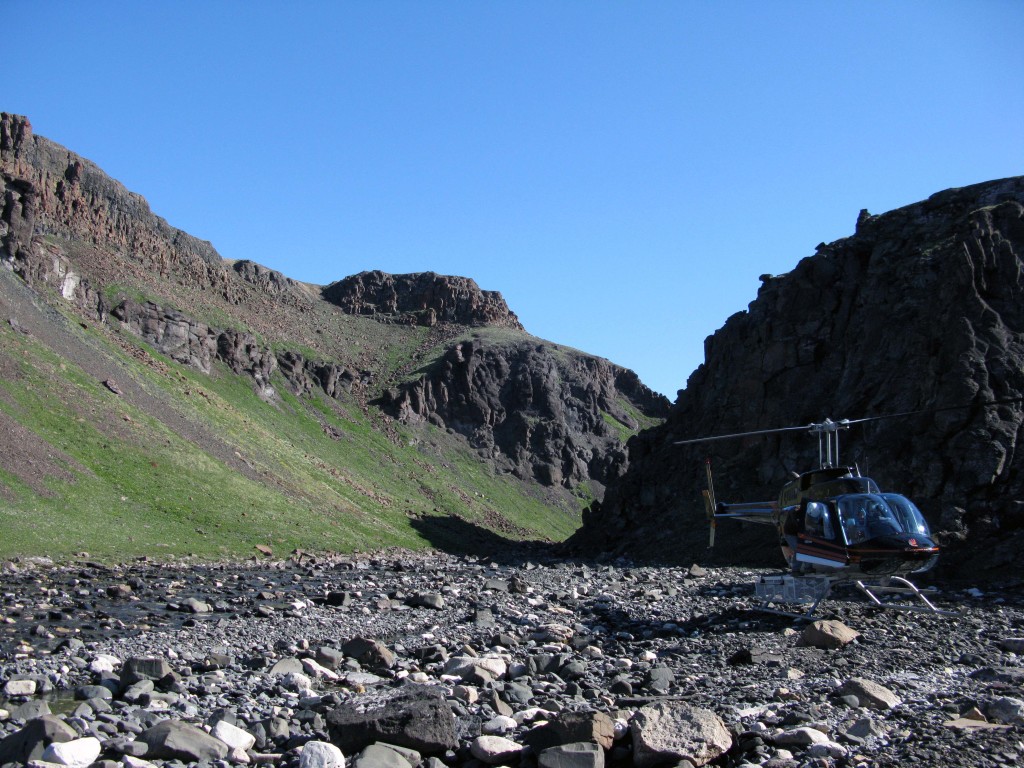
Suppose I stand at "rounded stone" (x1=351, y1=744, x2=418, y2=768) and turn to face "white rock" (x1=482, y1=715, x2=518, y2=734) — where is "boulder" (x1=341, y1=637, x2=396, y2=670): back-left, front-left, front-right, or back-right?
front-left

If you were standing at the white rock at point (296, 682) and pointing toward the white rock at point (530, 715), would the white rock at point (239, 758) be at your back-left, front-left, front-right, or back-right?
front-right

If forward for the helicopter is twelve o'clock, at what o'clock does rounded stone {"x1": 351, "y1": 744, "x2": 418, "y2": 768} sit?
The rounded stone is roughly at 2 o'clock from the helicopter.

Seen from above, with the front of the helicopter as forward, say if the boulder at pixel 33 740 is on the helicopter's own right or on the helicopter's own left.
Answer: on the helicopter's own right

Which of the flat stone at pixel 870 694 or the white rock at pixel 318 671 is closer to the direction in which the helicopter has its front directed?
the flat stone

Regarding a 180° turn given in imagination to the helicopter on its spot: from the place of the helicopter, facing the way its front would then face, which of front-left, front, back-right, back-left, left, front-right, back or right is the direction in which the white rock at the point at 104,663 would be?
left

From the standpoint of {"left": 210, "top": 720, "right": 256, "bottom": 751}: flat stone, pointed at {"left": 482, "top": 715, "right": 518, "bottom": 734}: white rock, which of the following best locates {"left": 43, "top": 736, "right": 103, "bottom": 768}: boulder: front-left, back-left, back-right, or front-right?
back-right

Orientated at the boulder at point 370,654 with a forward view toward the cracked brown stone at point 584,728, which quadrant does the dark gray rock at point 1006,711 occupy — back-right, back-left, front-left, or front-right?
front-left

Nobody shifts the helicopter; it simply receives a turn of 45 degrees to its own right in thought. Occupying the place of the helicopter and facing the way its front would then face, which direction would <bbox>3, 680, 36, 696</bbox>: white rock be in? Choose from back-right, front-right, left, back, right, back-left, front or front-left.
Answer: front-right

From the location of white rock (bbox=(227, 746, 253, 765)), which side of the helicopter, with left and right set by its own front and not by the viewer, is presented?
right

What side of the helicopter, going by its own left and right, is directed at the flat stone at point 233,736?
right

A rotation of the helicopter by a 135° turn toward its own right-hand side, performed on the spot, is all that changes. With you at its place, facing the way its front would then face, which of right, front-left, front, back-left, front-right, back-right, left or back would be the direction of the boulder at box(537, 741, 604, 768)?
left

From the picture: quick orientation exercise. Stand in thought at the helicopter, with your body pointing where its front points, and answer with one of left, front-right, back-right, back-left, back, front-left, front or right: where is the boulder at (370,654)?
right

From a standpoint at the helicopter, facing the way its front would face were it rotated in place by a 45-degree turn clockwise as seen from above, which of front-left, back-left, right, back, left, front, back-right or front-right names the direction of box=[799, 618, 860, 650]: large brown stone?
front

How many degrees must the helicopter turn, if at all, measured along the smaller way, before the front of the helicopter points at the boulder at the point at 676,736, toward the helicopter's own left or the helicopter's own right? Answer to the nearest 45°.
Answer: approximately 45° to the helicopter's own right

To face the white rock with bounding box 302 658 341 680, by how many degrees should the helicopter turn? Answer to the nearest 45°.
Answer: approximately 90° to its right

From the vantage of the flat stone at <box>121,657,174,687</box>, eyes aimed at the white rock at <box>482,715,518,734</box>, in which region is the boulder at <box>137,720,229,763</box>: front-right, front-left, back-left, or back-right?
front-right

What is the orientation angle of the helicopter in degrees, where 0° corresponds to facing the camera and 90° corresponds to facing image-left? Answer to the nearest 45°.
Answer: approximately 315°
